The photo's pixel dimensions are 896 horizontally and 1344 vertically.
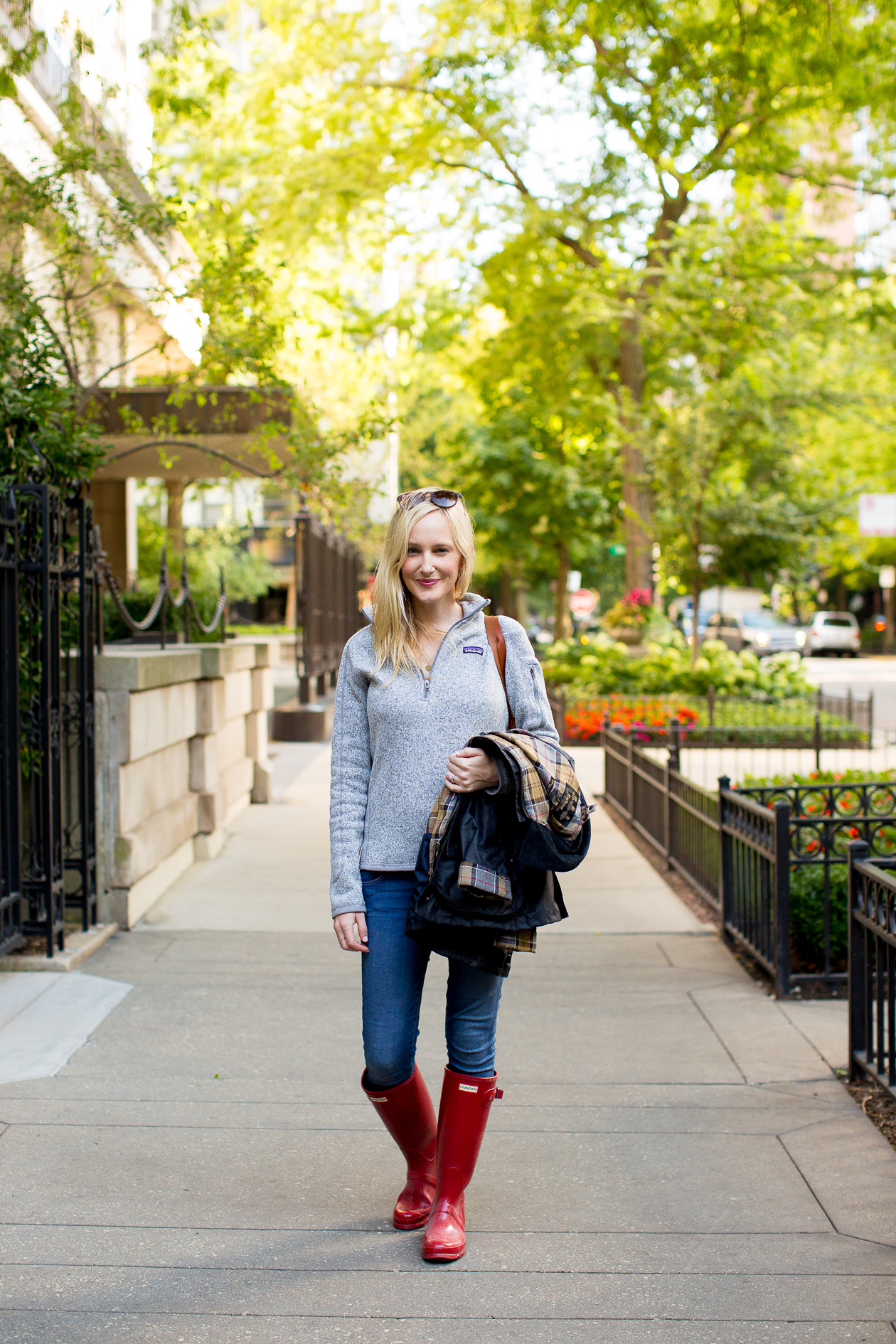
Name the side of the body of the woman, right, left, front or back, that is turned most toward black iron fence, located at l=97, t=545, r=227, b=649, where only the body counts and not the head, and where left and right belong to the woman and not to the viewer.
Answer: back

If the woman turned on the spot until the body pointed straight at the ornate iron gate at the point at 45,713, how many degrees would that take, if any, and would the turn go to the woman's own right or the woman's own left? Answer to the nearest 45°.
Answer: approximately 135° to the woman's own right

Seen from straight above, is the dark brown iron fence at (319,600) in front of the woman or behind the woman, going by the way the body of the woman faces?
behind

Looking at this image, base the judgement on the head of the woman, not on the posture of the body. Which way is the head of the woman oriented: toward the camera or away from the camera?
toward the camera

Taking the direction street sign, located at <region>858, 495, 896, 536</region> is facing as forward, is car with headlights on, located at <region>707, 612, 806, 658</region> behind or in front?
behind

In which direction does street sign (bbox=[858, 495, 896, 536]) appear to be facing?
toward the camera

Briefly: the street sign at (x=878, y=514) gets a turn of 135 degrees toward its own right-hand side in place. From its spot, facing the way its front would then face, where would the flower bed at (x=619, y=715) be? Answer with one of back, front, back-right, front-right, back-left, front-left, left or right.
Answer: left

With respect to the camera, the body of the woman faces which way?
toward the camera

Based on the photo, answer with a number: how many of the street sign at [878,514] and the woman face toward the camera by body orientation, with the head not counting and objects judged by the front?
2

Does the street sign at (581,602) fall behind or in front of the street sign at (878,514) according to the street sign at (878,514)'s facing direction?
behind

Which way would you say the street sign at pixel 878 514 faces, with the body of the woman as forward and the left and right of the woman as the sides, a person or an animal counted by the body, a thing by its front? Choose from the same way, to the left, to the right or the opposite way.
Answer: the same way

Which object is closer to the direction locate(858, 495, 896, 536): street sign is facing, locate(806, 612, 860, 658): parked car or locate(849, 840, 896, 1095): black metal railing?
the black metal railing

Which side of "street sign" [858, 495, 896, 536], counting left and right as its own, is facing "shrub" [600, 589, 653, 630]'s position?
right

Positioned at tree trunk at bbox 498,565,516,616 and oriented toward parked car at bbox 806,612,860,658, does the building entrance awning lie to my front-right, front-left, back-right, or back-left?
back-right

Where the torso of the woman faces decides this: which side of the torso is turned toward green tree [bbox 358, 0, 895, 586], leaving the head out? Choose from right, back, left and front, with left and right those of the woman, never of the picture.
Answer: back

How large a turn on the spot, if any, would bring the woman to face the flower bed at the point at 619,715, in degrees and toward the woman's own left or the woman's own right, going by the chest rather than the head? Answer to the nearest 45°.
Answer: approximately 180°

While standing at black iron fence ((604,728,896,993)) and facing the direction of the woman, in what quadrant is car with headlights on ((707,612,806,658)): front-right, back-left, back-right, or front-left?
back-right
